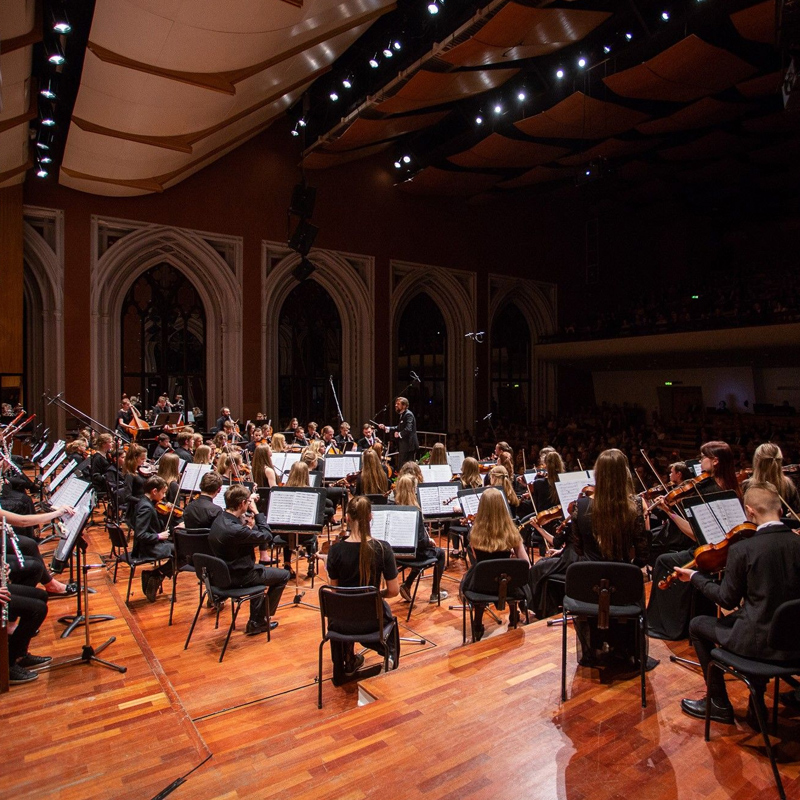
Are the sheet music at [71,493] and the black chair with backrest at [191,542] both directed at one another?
no

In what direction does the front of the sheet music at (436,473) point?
toward the camera

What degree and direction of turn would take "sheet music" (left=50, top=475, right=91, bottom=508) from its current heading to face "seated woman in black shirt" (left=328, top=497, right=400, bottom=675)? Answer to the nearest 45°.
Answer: approximately 90° to its left

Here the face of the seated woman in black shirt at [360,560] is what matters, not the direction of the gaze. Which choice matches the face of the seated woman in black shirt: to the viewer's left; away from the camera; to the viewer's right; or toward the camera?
away from the camera

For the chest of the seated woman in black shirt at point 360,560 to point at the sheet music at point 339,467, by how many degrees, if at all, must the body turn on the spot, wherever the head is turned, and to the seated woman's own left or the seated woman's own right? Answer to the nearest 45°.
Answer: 0° — they already face it

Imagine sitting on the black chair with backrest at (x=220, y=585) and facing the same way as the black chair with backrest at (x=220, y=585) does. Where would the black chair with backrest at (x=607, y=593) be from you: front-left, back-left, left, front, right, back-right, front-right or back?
right

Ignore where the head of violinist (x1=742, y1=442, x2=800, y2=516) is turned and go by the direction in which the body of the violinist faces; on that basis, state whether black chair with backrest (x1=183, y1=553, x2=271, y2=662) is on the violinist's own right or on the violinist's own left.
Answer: on the violinist's own left

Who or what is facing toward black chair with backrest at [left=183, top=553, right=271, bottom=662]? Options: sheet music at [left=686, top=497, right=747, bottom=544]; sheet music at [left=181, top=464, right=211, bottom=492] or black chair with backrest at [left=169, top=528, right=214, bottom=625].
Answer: sheet music at [left=181, top=464, right=211, bottom=492]

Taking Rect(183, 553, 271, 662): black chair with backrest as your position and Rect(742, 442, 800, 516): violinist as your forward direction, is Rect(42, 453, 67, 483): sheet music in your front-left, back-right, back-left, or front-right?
back-left

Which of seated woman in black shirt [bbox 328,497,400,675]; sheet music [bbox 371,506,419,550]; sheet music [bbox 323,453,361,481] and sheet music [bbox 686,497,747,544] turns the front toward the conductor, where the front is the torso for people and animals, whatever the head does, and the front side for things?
the seated woman in black shirt

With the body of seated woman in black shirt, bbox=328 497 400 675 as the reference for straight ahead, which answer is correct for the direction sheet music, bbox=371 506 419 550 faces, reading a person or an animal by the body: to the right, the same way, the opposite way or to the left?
the opposite way

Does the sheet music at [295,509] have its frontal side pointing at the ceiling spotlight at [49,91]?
no

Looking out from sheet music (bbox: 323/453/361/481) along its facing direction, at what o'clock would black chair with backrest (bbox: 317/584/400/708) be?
The black chair with backrest is roughly at 12 o'clock from the sheet music.

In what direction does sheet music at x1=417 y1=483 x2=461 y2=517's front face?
toward the camera

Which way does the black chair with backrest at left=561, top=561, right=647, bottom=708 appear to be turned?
away from the camera

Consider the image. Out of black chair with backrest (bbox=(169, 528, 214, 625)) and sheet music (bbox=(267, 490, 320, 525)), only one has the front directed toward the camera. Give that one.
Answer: the sheet music

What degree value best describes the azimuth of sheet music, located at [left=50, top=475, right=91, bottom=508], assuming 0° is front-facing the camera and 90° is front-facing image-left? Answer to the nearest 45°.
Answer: approximately 45°

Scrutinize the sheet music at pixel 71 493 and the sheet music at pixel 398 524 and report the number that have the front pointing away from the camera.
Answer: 0

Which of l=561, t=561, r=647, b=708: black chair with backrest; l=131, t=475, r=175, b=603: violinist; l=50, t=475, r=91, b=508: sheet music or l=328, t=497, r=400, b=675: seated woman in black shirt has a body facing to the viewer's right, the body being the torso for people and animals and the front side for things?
the violinist
